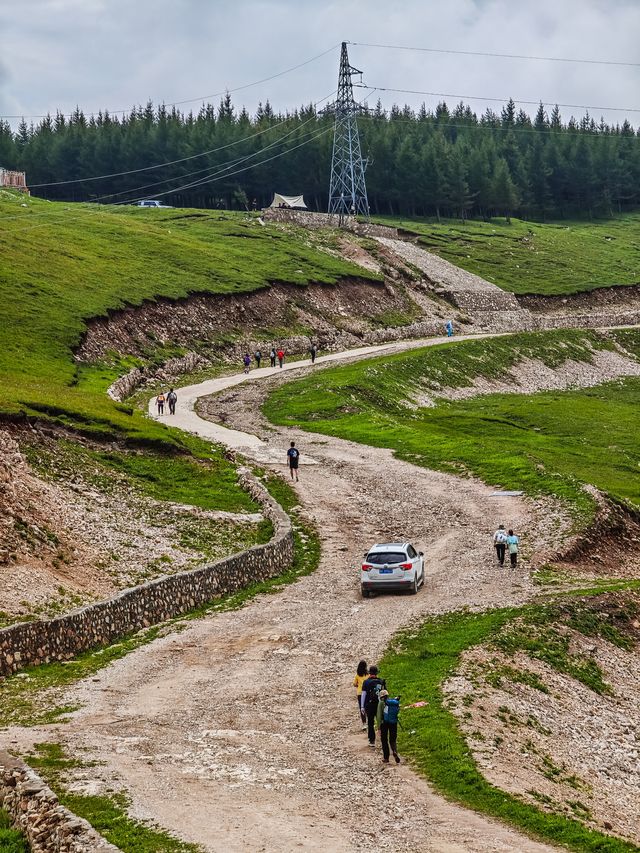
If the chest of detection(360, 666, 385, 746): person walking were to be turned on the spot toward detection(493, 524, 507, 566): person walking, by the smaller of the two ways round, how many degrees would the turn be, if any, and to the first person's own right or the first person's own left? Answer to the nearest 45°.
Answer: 0° — they already face them

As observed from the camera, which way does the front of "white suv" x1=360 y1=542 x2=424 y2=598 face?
facing away from the viewer

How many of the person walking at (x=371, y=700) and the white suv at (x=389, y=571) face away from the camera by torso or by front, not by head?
2

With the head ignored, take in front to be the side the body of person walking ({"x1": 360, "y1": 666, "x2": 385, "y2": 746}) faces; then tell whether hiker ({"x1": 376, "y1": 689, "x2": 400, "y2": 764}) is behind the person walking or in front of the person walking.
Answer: behind

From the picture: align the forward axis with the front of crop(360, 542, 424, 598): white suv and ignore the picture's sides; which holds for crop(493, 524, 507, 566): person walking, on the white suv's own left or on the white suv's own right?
on the white suv's own right

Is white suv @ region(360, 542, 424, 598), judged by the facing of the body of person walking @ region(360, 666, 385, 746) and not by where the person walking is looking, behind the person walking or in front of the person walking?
in front

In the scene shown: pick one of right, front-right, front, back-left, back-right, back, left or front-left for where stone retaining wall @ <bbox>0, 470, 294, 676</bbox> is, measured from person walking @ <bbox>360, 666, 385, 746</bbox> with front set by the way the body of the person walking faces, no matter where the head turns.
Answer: front-left

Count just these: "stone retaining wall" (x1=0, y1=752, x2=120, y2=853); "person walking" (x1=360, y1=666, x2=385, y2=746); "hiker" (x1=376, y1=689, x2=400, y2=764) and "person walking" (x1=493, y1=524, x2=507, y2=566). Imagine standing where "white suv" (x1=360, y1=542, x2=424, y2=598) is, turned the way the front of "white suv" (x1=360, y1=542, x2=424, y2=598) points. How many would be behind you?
3

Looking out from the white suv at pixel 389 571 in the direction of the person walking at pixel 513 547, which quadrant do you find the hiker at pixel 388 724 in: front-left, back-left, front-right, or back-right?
back-right

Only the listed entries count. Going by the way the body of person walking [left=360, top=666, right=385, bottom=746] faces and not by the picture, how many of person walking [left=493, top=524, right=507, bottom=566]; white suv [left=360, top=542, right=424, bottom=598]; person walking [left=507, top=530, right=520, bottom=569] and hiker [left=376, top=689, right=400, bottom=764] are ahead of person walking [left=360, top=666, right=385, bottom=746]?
3

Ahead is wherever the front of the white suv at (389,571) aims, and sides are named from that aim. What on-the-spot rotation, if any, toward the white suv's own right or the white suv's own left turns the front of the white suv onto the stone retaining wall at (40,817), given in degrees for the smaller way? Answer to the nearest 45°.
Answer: approximately 180°

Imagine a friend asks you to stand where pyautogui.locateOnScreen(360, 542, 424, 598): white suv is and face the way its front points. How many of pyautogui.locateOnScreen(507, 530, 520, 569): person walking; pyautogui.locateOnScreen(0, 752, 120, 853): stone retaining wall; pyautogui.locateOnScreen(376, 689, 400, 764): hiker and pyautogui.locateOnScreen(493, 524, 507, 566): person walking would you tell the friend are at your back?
2

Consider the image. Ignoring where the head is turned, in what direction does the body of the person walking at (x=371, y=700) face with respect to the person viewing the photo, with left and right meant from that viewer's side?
facing away from the viewer

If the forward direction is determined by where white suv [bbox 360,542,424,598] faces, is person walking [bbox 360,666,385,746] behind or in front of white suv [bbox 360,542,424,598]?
behind

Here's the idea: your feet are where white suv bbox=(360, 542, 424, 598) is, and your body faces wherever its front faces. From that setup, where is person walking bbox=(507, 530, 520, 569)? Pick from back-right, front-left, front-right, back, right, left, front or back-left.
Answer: front-right
